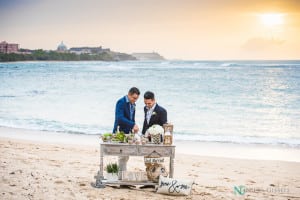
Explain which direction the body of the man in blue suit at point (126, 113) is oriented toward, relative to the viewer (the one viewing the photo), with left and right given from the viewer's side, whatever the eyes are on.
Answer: facing the viewer and to the right of the viewer
